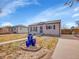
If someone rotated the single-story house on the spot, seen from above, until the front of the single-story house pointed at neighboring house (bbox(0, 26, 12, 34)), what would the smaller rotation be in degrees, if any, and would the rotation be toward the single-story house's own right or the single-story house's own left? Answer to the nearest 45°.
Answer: approximately 90° to the single-story house's own right

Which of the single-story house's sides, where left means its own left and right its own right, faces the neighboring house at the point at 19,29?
right

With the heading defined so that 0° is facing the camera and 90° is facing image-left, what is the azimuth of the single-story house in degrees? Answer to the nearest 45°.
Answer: approximately 45°
